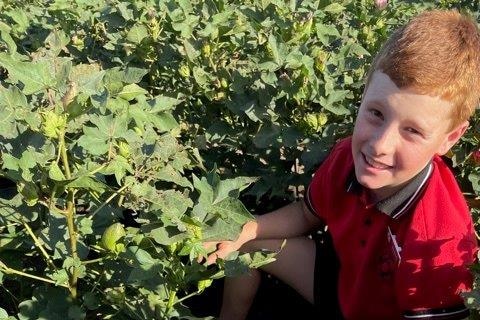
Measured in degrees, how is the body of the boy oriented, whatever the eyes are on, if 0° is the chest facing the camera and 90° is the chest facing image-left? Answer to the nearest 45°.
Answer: approximately 45°
